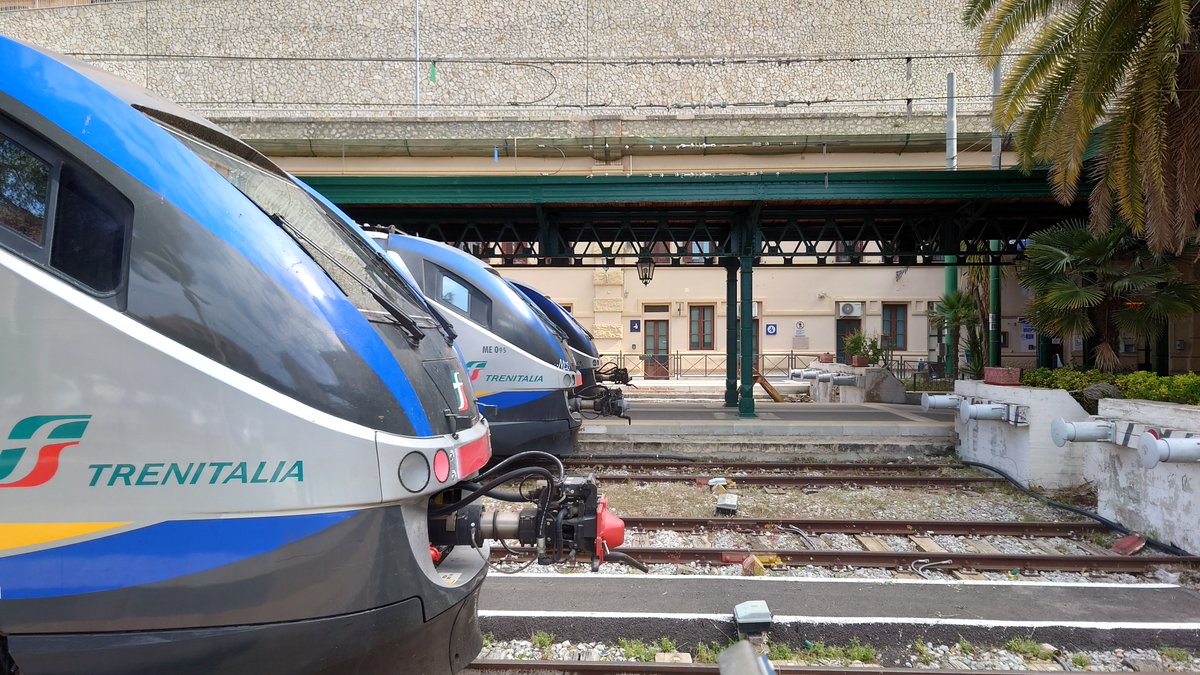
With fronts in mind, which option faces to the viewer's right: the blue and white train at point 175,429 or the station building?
the blue and white train

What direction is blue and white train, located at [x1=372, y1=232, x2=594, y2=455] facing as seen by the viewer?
to the viewer's right

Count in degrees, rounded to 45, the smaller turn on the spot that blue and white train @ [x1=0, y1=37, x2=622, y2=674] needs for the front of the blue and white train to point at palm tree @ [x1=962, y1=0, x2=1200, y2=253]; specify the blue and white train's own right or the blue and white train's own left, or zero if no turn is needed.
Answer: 0° — it already faces it

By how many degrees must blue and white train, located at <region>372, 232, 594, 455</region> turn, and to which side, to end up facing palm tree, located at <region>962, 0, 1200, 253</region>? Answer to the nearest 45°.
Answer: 0° — it already faces it

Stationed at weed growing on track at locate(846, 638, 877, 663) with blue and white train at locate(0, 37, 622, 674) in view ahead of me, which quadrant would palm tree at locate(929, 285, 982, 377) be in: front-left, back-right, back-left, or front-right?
back-right

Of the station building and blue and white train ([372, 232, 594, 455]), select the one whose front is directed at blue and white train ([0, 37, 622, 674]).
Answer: the station building

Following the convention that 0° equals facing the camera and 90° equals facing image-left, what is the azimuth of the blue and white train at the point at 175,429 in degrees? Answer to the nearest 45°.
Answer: approximately 270°
